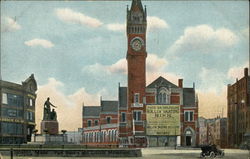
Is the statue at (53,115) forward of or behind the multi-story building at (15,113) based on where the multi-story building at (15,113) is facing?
forward

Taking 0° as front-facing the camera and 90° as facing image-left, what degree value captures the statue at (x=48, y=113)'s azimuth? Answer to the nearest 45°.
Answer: approximately 315°

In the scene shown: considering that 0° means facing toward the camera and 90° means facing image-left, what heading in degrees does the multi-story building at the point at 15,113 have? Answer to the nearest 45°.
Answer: approximately 315°

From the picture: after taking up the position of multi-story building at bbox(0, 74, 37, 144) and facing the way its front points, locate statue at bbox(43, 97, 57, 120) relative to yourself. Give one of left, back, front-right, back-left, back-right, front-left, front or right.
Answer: front-right
